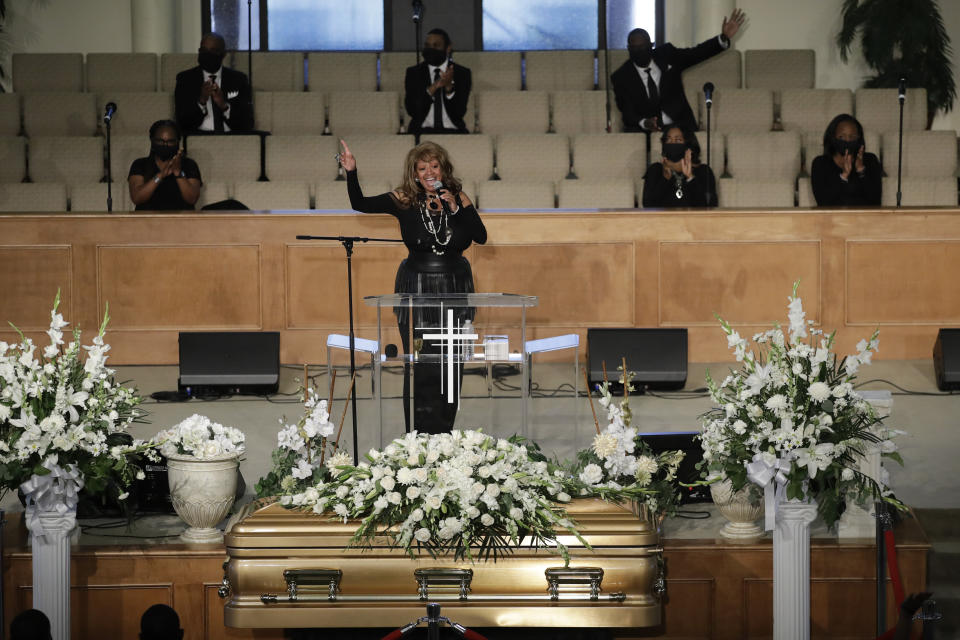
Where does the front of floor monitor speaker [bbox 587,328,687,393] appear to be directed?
away from the camera

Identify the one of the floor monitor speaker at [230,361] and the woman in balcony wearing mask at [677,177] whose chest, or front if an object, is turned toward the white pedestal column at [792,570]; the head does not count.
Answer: the woman in balcony wearing mask

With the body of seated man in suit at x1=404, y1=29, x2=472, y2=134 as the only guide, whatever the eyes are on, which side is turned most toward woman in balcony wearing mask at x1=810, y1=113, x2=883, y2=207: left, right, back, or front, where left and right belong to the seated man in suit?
left

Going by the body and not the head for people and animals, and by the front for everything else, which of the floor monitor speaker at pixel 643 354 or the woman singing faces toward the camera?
the woman singing

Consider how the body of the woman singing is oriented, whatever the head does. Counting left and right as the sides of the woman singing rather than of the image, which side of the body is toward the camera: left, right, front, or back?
front

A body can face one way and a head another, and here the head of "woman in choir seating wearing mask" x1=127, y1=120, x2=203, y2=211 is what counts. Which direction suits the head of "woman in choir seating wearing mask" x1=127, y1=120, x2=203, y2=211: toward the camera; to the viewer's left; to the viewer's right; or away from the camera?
toward the camera

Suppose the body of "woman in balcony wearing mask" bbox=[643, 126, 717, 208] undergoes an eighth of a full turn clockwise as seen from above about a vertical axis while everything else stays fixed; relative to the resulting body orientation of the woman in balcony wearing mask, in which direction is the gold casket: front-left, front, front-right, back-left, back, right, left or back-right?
front-left

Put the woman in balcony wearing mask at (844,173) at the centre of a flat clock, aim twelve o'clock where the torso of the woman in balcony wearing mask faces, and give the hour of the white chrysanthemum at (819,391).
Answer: The white chrysanthemum is roughly at 12 o'clock from the woman in balcony wearing mask.

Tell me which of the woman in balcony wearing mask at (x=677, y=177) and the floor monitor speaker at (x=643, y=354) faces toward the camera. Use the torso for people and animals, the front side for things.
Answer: the woman in balcony wearing mask

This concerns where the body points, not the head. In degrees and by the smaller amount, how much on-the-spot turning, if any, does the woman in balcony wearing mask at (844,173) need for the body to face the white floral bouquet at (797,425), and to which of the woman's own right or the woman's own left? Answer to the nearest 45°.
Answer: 0° — they already face it

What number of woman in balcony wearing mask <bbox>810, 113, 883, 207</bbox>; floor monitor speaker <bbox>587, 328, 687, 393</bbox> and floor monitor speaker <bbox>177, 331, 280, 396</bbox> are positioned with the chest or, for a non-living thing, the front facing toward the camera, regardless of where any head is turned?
1

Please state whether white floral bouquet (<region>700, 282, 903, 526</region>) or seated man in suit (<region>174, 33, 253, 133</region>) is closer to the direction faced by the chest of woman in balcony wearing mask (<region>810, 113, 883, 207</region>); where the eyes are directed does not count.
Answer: the white floral bouquet

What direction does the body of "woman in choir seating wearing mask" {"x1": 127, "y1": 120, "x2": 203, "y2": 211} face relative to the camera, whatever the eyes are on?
toward the camera

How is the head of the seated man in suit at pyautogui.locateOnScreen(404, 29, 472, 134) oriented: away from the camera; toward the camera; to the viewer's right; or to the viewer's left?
toward the camera

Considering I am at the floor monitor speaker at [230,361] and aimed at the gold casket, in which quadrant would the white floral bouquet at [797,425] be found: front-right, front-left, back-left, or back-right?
front-left

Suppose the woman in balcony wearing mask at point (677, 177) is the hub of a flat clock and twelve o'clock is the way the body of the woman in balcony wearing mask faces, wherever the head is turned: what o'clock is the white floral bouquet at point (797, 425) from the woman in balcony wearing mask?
The white floral bouquet is roughly at 12 o'clock from the woman in balcony wearing mask.

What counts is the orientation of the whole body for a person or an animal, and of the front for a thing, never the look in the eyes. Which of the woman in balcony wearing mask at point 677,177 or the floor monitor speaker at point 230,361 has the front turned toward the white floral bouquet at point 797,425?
the woman in balcony wearing mask

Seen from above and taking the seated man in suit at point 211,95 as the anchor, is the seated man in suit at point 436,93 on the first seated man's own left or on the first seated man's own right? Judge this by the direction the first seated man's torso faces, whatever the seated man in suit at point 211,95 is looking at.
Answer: on the first seated man's own left

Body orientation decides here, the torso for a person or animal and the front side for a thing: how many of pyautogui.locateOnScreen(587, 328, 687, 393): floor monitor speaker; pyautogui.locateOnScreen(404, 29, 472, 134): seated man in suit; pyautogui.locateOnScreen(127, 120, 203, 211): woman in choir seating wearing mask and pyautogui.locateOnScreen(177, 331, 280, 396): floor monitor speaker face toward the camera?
2

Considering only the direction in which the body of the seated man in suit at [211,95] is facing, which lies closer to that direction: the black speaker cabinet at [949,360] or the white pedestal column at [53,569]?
the white pedestal column
